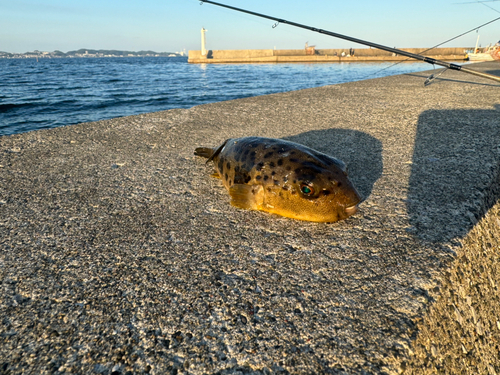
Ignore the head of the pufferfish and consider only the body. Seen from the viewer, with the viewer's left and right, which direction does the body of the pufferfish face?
facing the viewer and to the right of the viewer
